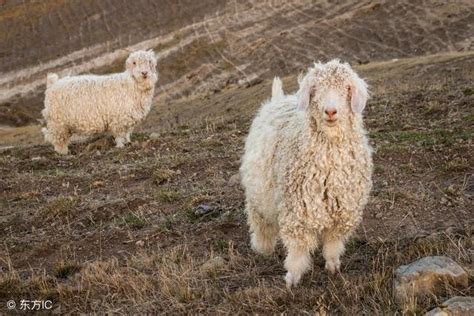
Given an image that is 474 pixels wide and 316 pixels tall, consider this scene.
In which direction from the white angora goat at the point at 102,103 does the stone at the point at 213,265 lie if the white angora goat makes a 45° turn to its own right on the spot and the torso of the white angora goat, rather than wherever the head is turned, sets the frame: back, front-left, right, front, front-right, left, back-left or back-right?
front-right

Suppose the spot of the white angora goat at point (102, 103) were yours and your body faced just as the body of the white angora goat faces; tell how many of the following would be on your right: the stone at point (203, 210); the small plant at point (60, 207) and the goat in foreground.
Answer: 3

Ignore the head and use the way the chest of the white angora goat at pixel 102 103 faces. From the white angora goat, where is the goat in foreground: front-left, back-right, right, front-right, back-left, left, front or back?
right

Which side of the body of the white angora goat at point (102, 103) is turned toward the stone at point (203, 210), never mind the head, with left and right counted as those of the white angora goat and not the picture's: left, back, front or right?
right

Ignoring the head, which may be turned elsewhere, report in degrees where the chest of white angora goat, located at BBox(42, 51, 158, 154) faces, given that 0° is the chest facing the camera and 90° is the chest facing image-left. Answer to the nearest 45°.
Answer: approximately 270°

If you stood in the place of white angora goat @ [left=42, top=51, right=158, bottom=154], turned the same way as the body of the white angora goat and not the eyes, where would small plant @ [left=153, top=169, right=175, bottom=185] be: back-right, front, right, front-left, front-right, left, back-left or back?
right

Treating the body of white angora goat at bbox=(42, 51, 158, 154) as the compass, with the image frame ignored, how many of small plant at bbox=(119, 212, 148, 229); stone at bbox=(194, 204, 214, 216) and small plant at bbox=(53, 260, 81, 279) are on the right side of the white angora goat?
3

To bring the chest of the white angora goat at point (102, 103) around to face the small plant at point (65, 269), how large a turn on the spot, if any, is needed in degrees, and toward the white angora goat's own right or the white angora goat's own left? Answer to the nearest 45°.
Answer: approximately 90° to the white angora goat's own right

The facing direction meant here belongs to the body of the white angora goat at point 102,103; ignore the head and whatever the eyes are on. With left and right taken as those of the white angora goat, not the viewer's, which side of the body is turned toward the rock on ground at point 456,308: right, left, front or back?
right

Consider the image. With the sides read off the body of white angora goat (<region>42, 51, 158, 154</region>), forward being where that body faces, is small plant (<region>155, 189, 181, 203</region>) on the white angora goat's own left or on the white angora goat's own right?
on the white angora goat's own right

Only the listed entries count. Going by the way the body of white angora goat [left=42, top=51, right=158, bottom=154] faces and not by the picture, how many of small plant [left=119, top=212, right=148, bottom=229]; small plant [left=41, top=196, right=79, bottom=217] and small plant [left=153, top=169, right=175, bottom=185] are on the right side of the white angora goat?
3

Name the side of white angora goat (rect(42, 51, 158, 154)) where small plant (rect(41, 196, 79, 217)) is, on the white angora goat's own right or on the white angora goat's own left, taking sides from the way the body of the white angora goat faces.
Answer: on the white angora goat's own right

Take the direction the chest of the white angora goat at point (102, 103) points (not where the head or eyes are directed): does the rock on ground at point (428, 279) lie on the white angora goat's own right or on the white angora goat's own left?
on the white angora goat's own right
